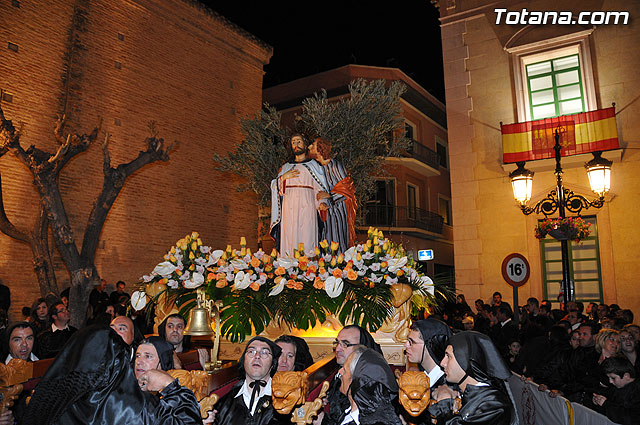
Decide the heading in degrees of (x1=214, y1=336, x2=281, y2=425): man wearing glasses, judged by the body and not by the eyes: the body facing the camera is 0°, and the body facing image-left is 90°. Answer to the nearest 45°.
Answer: approximately 0°

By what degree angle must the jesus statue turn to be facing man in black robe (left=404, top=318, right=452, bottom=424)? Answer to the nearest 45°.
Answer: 0° — it already faces them

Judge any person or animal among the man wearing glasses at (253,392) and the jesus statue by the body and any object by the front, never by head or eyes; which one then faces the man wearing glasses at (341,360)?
the jesus statue
